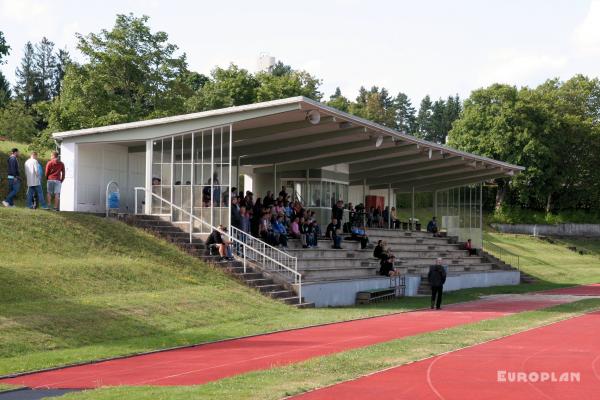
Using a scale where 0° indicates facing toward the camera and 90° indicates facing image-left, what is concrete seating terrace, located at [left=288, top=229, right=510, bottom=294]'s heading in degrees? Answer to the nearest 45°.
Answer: approximately 315°

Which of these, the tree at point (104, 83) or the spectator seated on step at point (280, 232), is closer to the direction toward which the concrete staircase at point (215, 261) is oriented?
the spectator seated on step

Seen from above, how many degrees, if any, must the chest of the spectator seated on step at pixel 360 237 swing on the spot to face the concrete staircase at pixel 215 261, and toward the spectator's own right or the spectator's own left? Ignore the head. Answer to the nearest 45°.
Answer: approximately 90° to the spectator's own right

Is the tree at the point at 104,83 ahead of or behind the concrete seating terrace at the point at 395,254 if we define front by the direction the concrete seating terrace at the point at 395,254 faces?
behind

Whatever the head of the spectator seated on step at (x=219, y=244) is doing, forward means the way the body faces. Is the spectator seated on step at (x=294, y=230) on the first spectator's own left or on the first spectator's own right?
on the first spectator's own left
